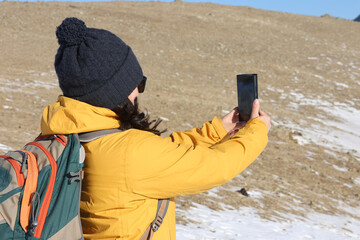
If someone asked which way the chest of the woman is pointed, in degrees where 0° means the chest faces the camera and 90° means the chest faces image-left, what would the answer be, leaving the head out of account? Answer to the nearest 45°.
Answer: approximately 225°

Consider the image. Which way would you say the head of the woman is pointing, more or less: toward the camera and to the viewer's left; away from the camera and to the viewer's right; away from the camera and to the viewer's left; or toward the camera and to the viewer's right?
away from the camera and to the viewer's right
